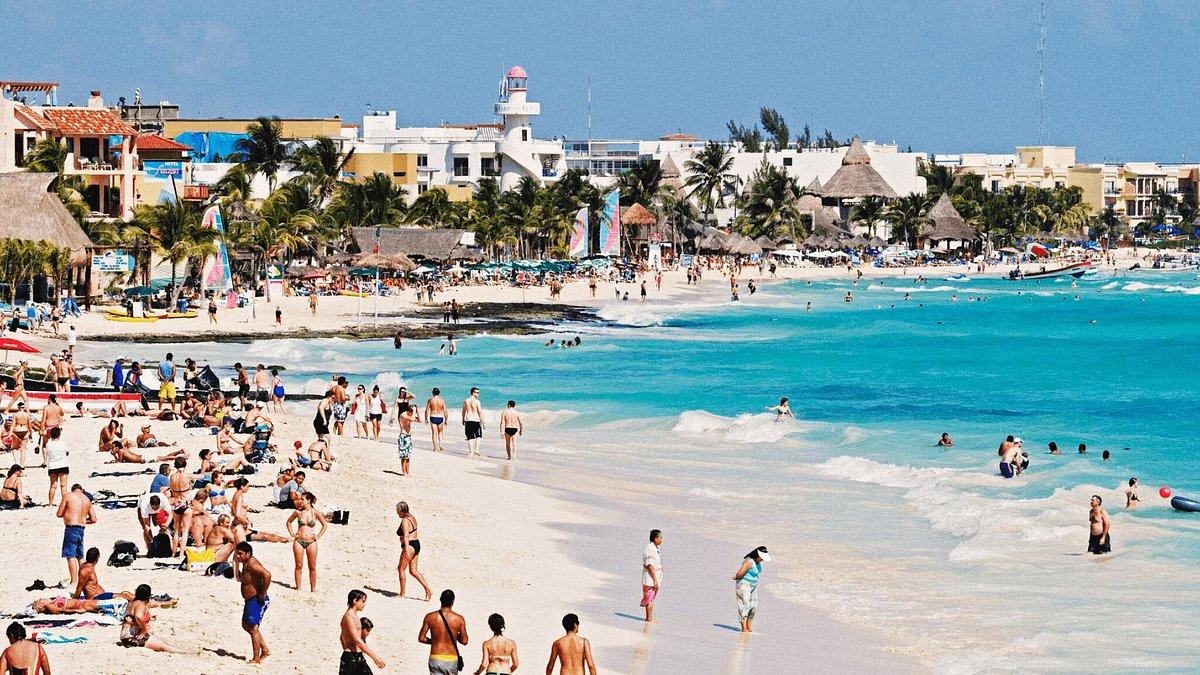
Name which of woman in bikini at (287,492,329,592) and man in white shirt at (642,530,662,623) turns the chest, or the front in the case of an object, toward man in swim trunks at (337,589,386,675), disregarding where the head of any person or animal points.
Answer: the woman in bikini

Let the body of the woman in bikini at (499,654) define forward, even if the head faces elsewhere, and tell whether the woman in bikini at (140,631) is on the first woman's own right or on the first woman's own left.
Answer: on the first woman's own left

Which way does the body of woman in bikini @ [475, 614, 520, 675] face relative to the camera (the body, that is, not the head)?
away from the camera

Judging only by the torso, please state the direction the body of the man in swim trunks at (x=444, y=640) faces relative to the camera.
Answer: away from the camera

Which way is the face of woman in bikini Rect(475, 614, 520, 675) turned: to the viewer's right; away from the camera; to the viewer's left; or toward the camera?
away from the camera
